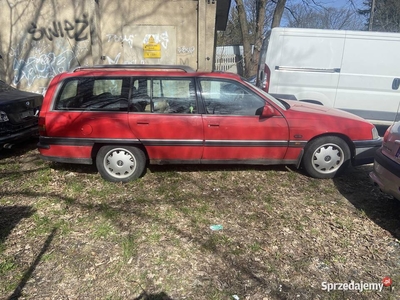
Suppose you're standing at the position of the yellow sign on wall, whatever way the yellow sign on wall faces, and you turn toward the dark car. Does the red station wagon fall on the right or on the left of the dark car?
left

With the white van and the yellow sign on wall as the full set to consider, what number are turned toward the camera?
1

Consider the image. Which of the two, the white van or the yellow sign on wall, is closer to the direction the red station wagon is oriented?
the white van

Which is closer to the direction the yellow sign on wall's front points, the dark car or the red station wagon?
the red station wagon

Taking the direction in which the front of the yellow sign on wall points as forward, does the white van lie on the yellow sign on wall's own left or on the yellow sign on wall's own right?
on the yellow sign on wall's own left

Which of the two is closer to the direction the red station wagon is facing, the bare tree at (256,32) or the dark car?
the bare tree

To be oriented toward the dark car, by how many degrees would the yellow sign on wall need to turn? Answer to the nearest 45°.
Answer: approximately 45° to its right

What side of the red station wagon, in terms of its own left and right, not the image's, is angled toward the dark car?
back

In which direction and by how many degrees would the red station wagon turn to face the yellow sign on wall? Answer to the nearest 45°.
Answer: approximately 90° to its left

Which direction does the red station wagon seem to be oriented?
to the viewer's right

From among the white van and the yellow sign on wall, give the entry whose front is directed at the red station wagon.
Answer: the yellow sign on wall

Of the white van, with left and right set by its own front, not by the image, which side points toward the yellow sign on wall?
back

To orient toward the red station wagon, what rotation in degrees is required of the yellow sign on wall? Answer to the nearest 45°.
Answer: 0° — it already faces it

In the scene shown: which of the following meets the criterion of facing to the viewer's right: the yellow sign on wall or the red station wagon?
the red station wagon

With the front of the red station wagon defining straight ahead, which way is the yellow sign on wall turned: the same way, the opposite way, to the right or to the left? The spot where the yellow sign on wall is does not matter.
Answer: to the right
